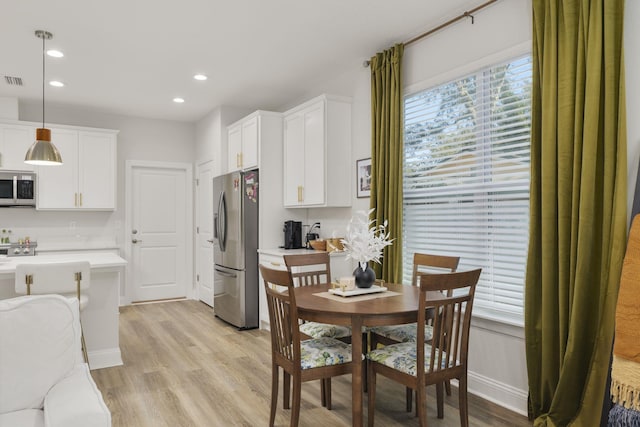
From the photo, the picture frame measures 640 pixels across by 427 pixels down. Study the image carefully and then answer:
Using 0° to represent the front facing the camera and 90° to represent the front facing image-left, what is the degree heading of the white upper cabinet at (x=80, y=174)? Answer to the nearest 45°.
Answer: approximately 0°

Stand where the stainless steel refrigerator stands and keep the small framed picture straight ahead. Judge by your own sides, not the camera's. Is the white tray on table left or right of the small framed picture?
right

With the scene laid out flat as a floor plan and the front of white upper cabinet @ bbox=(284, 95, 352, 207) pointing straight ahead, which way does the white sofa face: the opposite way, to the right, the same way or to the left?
to the left

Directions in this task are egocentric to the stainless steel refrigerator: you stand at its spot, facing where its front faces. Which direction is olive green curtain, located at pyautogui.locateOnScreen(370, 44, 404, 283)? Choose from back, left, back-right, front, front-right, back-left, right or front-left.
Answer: left

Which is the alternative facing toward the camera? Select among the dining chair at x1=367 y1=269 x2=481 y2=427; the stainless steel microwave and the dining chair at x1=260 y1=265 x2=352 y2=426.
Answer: the stainless steel microwave

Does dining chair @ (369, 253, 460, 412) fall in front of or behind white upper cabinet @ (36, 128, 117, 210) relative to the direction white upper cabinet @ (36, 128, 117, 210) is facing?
in front

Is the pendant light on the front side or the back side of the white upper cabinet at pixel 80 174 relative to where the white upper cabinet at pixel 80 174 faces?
on the front side

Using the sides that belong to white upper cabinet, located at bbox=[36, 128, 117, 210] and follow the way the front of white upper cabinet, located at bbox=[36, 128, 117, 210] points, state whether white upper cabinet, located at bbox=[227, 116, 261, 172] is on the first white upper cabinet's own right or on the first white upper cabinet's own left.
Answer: on the first white upper cabinet's own left

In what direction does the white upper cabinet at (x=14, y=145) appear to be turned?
toward the camera

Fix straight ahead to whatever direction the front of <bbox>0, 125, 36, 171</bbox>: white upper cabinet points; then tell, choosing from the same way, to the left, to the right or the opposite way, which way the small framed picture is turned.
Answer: to the right

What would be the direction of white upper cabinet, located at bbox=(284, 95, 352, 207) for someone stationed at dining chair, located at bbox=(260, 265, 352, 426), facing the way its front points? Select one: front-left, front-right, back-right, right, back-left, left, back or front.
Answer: front-left

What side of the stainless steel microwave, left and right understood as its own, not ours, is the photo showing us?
front

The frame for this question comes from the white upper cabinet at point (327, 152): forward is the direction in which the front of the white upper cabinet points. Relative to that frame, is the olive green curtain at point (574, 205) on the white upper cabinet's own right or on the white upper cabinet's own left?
on the white upper cabinet's own left

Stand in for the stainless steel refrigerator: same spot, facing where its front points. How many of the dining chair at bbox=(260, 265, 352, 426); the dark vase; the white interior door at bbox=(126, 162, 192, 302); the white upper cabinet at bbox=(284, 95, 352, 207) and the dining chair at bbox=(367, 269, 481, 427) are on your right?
1

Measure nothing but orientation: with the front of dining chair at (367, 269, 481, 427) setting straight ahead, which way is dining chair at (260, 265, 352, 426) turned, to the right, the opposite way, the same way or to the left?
to the right

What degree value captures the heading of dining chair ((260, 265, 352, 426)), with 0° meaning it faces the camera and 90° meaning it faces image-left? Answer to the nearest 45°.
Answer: approximately 225°
